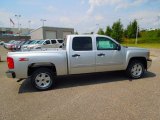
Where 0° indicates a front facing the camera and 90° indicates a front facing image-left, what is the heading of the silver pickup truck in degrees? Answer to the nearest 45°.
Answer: approximately 270°
